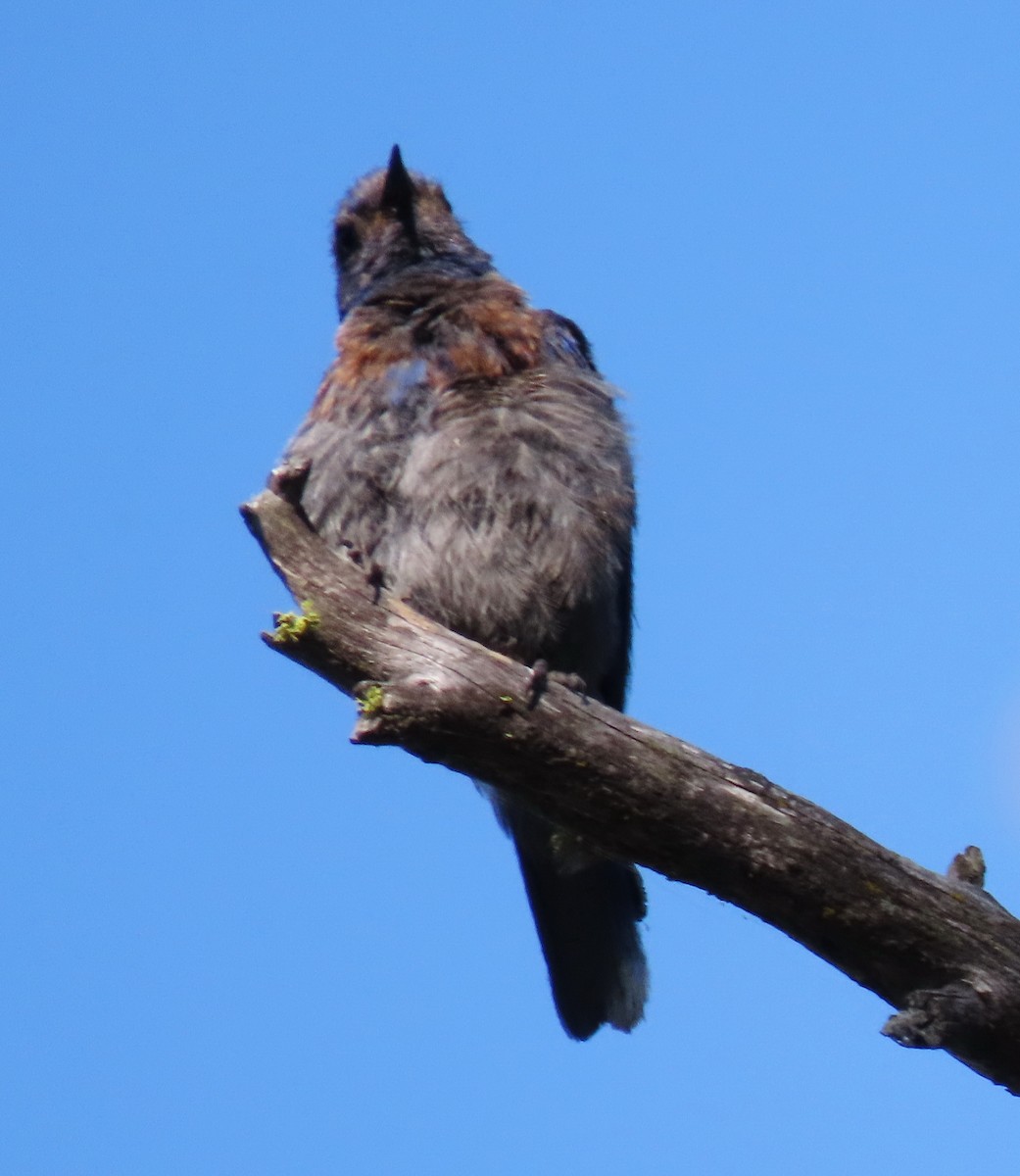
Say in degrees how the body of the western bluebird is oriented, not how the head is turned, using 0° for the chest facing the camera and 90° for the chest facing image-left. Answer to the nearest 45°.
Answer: approximately 0°
